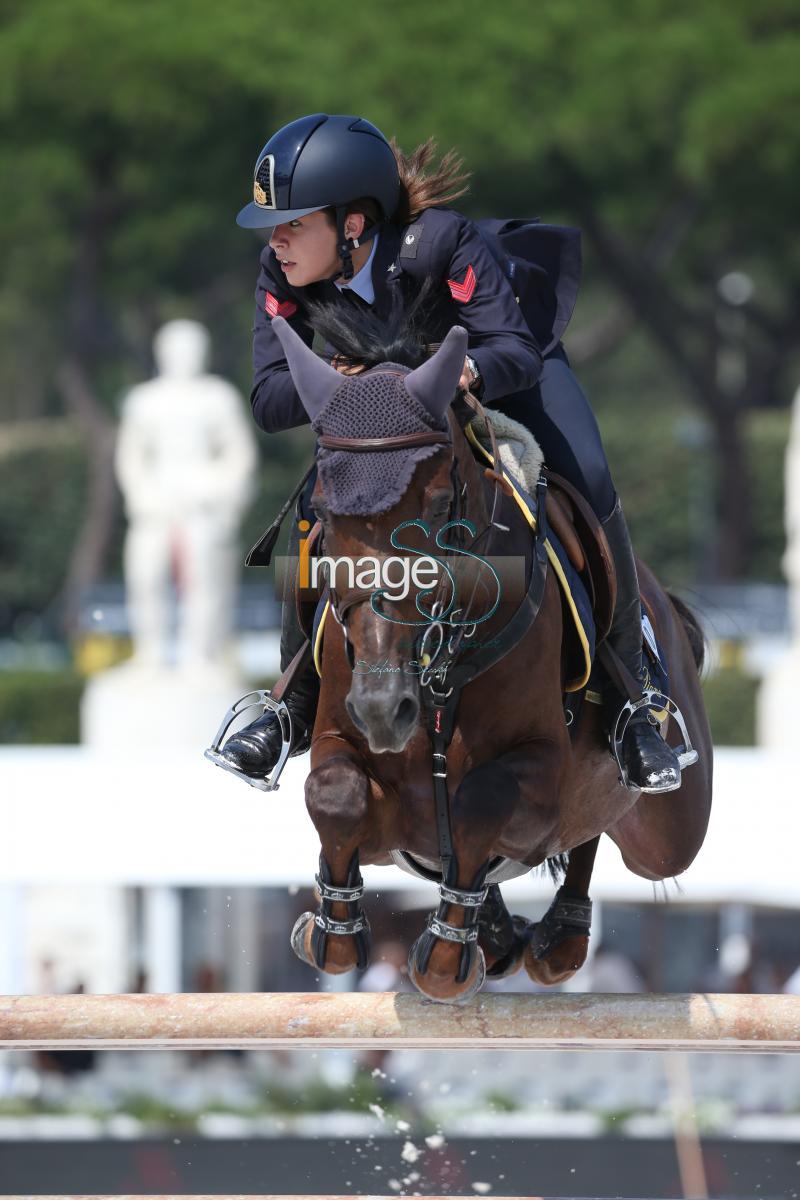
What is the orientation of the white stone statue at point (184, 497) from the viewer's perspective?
toward the camera

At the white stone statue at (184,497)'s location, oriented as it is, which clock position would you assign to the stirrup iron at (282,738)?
The stirrup iron is roughly at 12 o'clock from the white stone statue.

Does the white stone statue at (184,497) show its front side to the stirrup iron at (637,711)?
yes

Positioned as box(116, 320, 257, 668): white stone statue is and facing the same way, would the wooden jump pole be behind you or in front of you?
in front

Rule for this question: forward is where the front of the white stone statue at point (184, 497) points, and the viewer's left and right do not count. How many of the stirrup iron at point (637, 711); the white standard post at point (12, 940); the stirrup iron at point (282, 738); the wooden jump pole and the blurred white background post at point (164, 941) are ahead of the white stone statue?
5

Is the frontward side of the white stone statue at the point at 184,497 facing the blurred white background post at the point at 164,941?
yes

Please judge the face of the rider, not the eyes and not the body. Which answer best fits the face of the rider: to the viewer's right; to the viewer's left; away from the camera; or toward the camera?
to the viewer's left

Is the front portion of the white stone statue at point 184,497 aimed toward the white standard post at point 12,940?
yes

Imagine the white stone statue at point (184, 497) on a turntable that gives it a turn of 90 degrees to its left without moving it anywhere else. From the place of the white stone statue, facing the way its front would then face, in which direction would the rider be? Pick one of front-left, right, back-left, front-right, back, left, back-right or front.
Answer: right

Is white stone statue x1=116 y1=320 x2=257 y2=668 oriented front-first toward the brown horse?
yes
